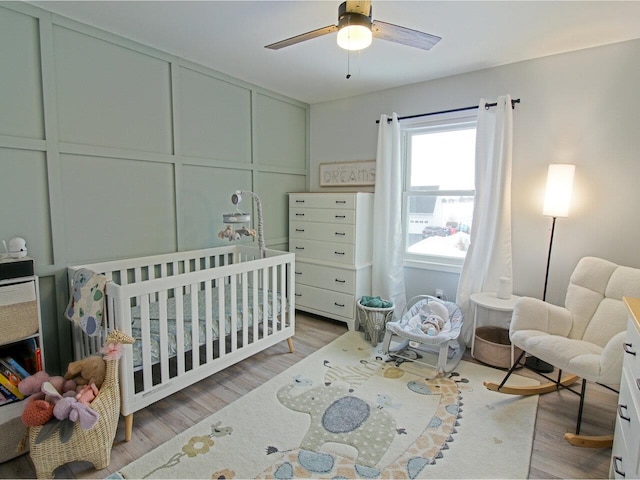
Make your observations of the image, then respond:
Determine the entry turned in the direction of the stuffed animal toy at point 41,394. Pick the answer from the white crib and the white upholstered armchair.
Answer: the white upholstered armchair

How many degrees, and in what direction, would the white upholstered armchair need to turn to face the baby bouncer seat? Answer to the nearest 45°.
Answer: approximately 45° to its right

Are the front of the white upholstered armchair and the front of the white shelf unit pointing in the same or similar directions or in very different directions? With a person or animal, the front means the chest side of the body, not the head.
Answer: very different directions

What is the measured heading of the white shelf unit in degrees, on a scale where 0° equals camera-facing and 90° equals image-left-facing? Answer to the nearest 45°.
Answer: approximately 315°

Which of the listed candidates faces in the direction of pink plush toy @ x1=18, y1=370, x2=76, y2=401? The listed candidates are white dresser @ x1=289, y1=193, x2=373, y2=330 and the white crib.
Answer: the white dresser
